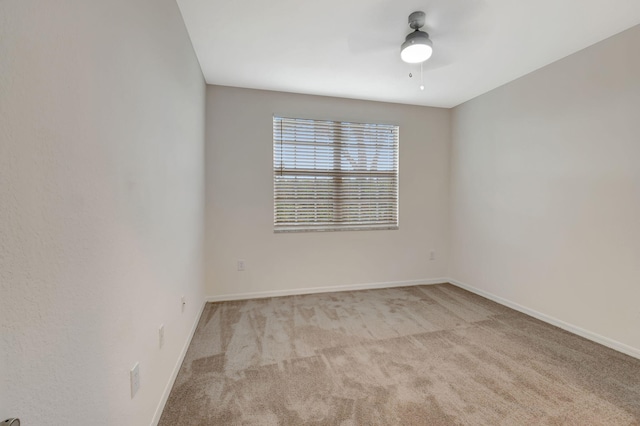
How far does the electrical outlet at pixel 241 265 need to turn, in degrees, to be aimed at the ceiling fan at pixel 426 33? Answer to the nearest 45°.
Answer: approximately 45° to its left

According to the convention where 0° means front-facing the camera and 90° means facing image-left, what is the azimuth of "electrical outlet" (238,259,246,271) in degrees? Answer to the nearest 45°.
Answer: approximately 0°

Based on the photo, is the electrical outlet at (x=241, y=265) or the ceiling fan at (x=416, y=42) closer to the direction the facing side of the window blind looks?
the ceiling fan

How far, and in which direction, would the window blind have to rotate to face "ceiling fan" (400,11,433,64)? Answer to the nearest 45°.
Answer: approximately 45° to its left

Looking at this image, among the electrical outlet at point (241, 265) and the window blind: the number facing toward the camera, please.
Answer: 2

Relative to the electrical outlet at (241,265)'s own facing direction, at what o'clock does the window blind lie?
The window blind is roughly at 9 o'clock from the electrical outlet.

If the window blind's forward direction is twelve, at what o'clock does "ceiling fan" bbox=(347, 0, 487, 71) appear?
The ceiling fan is roughly at 11 o'clock from the window blind.
